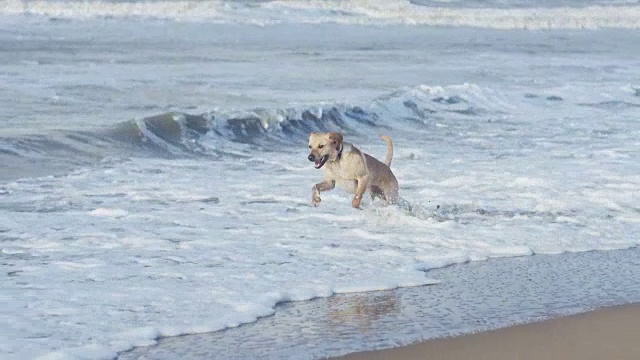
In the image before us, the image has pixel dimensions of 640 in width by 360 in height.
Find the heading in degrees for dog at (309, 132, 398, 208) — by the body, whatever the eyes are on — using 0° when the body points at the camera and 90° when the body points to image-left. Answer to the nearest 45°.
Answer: approximately 45°
